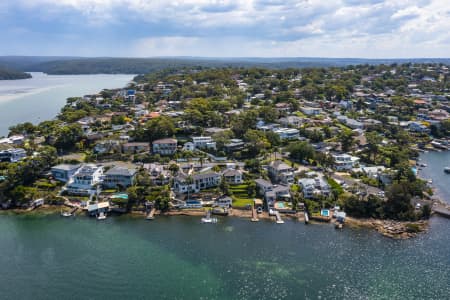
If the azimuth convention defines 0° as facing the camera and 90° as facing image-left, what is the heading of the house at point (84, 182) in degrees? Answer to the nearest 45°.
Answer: approximately 0°

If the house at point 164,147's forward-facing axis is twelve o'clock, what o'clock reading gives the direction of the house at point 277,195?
the house at point 277,195 is roughly at 11 o'clock from the house at point 164,147.

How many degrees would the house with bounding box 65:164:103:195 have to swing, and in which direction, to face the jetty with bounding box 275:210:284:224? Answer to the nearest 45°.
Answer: approximately 45° to its left

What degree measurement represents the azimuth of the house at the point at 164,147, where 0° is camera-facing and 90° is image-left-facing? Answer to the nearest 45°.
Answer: approximately 0°

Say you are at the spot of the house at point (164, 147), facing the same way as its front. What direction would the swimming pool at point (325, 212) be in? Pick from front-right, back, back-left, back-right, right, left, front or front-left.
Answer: front-left

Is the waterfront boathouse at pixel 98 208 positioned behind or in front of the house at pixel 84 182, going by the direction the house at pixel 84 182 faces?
in front

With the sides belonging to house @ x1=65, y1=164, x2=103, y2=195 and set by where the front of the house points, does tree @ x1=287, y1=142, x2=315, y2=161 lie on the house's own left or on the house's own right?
on the house's own left

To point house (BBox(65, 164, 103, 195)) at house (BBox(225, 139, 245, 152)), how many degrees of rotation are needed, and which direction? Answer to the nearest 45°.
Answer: approximately 90° to its left

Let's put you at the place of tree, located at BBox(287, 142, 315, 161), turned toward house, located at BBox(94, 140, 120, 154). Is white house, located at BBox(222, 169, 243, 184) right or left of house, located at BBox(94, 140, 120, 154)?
left

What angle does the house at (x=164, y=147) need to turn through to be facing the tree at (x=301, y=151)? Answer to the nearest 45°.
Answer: approximately 90° to its left

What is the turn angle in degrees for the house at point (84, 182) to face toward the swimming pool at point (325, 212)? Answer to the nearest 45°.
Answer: approximately 45° to its left

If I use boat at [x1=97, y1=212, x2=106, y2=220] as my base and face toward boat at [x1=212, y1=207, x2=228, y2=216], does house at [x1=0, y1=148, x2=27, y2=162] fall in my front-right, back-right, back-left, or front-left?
back-left

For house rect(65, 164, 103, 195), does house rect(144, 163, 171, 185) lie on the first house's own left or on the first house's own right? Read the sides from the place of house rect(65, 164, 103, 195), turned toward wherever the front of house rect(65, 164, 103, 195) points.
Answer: on the first house's own left

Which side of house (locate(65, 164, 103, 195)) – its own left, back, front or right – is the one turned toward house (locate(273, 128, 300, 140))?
left
